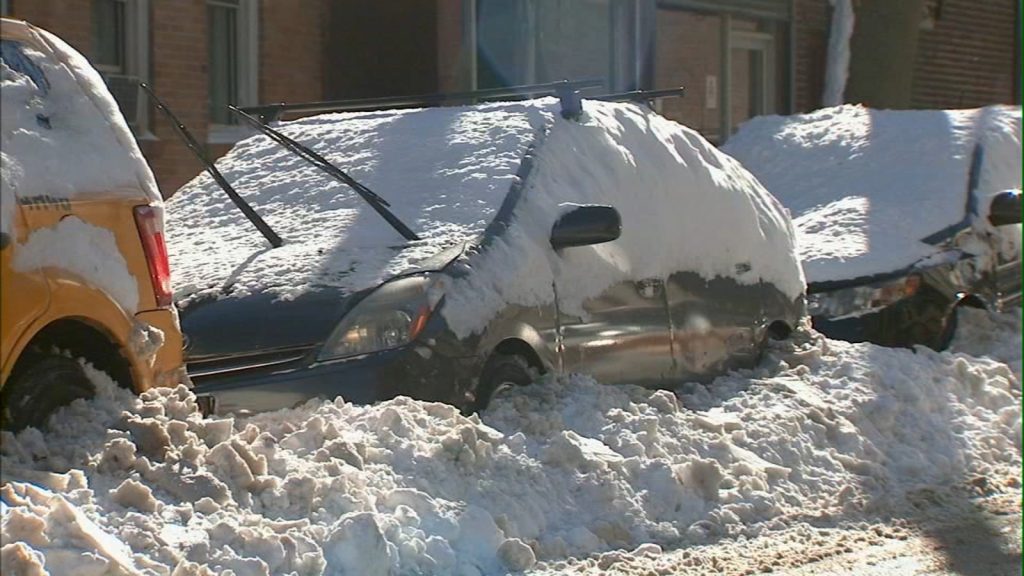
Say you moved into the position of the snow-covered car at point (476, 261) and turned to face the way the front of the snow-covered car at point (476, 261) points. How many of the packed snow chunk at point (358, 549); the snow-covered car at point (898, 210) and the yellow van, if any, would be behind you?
1

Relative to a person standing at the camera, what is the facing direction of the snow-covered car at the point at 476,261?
facing the viewer and to the left of the viewer

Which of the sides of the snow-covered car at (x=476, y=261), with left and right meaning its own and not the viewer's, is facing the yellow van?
front

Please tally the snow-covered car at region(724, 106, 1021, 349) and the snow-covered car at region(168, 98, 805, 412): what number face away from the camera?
0

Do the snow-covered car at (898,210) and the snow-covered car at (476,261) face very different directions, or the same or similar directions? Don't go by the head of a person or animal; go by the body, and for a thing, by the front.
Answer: same or similar directions

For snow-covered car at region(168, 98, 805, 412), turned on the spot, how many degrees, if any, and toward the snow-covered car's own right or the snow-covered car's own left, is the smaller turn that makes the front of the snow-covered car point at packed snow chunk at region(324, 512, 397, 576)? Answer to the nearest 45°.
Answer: approximately 45° to the snow-covered car's own left

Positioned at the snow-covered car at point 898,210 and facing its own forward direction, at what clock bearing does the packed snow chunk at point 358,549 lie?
The packed snow chunk is roughly at 11 o'clock from the snow-covered car.
